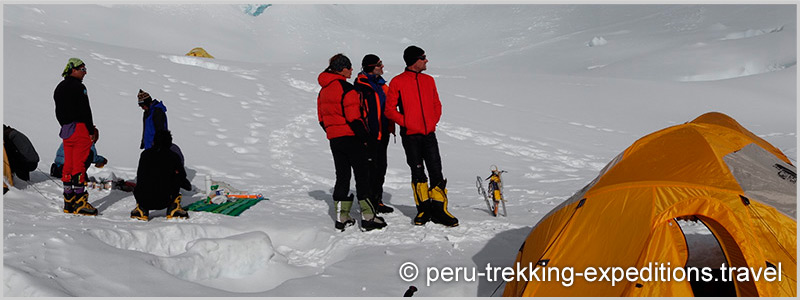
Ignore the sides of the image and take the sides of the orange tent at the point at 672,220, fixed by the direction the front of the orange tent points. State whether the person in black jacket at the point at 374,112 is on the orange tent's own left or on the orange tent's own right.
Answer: on the orange tent's own right

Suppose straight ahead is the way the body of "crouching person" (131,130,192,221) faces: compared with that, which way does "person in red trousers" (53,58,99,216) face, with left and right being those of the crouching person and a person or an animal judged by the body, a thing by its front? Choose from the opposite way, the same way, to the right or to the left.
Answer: to the right

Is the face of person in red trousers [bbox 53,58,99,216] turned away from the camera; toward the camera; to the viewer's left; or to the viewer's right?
to the viewer's right

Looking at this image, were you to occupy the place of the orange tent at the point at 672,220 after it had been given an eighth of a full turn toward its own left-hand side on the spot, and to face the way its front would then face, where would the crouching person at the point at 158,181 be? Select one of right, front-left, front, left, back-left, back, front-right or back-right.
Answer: back-right

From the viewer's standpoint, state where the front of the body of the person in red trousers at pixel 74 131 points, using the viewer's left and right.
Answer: facing to the right of the viewer

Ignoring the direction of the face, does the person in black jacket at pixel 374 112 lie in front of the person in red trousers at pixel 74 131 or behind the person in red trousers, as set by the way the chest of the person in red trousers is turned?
in front

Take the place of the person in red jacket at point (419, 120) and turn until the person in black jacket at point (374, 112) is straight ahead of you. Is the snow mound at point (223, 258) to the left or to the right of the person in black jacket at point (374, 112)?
left

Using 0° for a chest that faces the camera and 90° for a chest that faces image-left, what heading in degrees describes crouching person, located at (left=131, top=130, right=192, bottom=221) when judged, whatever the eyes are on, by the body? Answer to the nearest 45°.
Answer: approximately 180°

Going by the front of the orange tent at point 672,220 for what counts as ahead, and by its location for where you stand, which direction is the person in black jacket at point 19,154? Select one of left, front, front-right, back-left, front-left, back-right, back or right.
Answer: right
